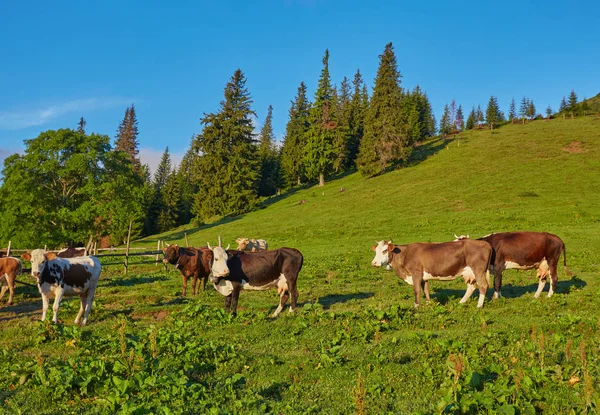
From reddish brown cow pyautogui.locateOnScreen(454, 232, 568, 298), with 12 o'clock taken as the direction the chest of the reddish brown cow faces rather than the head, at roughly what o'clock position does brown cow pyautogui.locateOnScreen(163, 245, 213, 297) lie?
The brown cow is roughly at 12 o'clock from the reddish brown cow.

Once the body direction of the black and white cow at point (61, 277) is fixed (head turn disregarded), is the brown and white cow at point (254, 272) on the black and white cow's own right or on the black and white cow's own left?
on the black and white cow's own left

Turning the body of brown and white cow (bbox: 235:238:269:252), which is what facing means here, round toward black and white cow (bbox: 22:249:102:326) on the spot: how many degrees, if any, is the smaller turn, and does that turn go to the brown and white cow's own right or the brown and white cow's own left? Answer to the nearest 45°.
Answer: approximately 90° to the brown and white cow's own left

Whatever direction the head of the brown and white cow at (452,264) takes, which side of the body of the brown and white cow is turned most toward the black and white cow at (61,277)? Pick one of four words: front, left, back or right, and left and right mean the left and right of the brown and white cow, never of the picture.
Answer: front

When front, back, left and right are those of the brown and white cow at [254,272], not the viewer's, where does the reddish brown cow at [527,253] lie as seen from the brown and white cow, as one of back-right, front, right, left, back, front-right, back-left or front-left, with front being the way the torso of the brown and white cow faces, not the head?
back

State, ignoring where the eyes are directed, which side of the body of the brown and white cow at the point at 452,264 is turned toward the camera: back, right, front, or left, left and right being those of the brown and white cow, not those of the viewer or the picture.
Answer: left

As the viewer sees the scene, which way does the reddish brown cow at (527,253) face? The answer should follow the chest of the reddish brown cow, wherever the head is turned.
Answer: to the viewer's left

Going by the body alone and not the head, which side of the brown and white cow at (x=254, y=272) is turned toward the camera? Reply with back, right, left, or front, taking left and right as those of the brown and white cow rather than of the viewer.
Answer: left

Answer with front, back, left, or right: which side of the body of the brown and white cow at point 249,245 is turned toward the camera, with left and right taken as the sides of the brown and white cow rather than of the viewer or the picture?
left

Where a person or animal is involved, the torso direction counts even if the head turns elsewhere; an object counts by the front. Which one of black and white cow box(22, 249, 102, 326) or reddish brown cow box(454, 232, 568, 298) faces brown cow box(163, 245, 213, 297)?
the reddish brown cow

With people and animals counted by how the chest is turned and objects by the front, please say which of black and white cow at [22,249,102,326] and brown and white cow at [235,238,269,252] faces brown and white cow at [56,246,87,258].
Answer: brown and white cow at [235,238,269,252]
